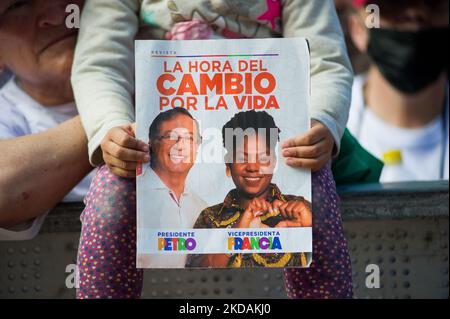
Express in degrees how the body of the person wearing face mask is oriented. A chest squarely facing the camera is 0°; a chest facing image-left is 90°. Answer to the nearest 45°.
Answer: approximately 0°
